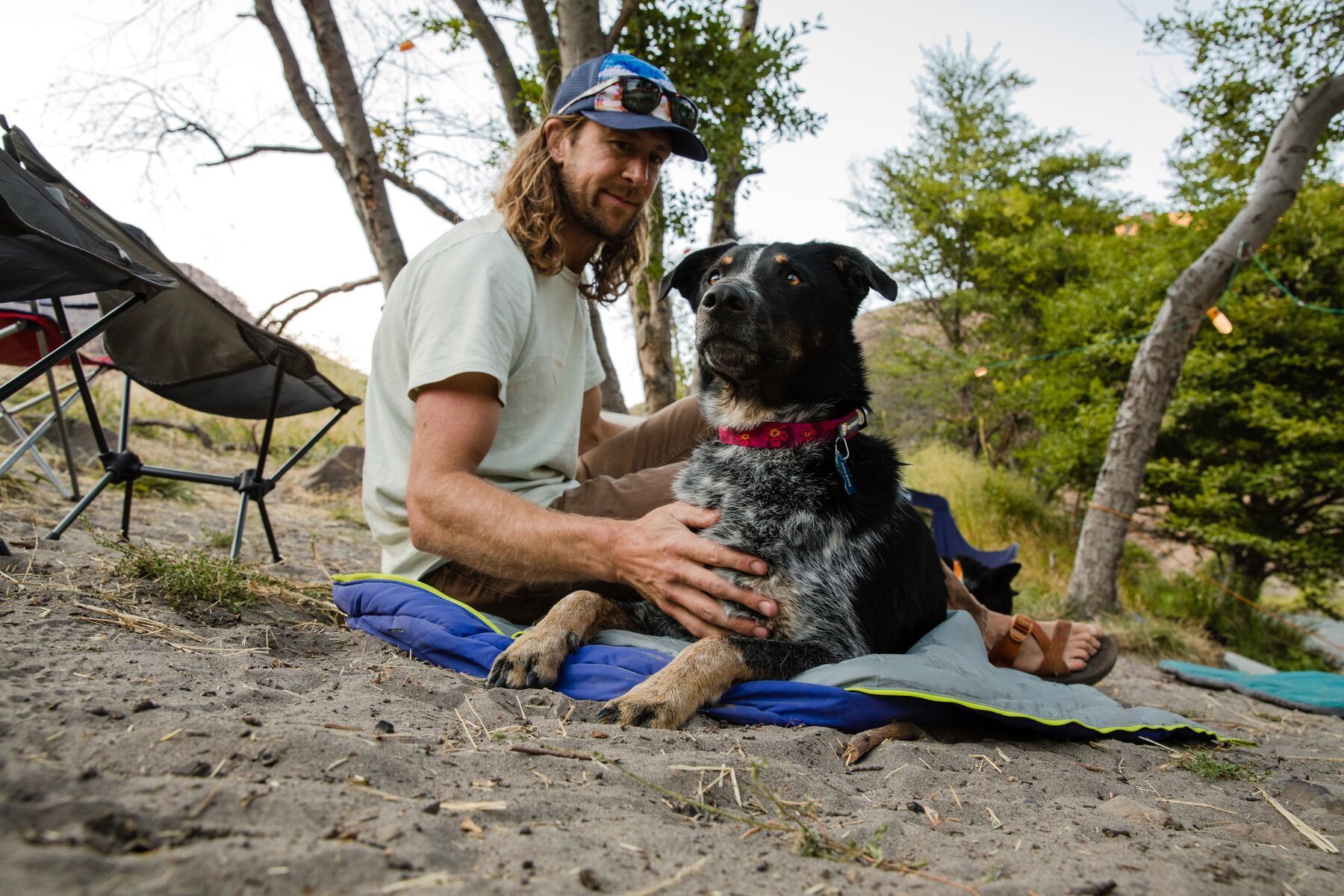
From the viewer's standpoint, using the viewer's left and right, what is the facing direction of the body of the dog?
facing the viewer and to the left of the viewer

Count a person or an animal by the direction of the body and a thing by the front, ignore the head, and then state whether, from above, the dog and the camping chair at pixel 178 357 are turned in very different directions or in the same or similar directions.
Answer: very different directions

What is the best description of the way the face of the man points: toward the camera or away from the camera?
toward the camera

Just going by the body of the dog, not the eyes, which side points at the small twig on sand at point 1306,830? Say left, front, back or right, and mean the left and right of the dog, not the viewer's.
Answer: left

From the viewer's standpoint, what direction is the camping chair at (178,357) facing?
to the viewer's right

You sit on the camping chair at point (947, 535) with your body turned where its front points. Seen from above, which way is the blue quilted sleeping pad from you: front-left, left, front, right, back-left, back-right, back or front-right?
right

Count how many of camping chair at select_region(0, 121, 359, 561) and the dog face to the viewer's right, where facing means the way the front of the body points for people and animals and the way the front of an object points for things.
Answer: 1

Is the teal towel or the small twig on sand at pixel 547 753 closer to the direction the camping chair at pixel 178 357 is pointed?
the teal towel

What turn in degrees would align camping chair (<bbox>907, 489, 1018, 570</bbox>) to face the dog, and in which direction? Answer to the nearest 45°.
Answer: approximately 90° to its right

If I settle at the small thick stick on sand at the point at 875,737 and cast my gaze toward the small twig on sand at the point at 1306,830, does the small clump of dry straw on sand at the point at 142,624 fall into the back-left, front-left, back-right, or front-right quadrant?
back-right

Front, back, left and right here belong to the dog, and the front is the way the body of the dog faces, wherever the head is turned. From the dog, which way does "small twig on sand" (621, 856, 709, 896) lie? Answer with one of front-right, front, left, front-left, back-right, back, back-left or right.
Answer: front-left
